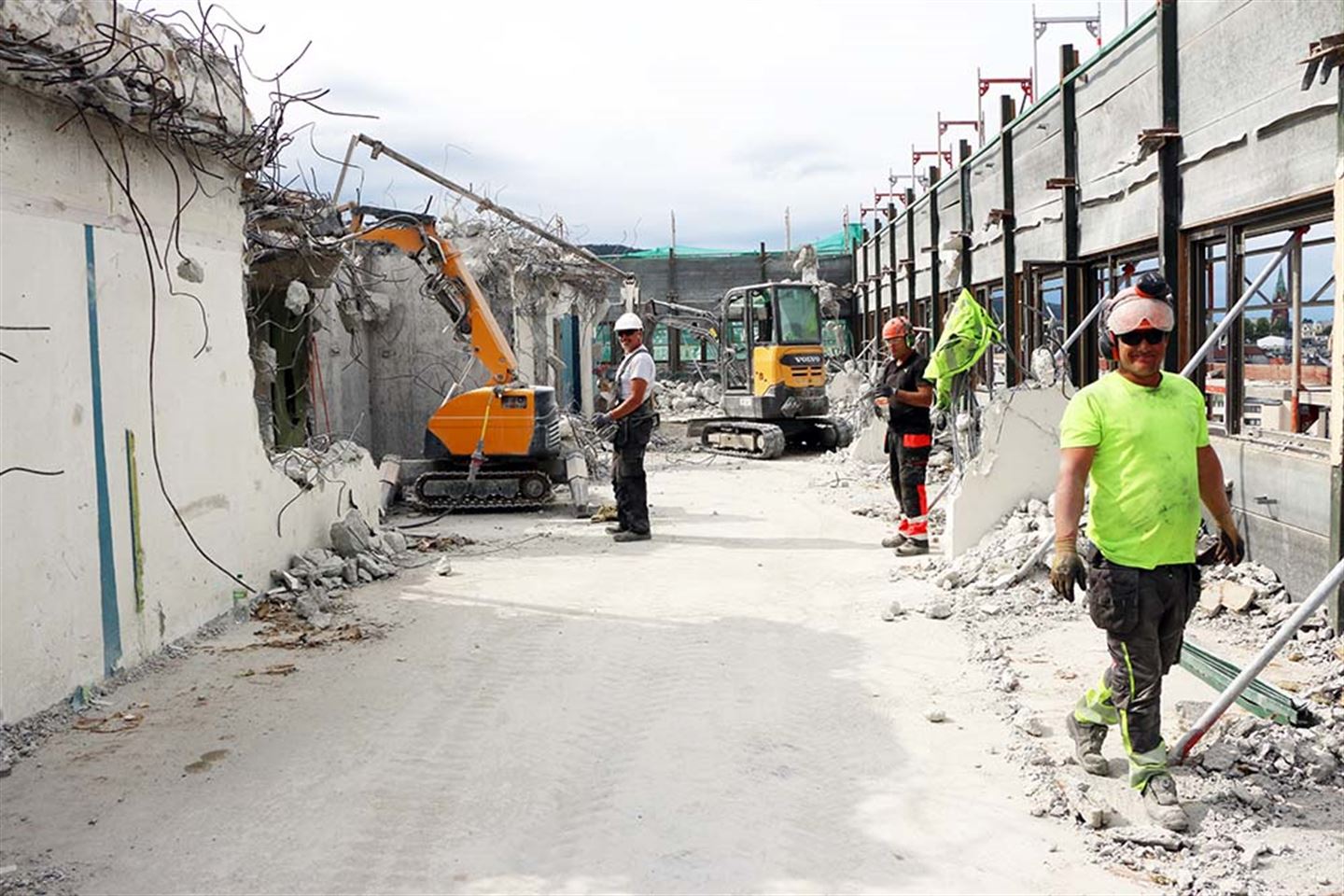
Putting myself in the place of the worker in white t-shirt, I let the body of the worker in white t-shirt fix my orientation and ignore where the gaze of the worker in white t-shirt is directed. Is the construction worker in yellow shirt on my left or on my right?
on my left

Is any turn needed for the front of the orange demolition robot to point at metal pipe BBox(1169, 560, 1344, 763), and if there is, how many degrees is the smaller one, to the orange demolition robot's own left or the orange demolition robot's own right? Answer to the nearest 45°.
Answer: approximately 90° to the orange demolition robot's own left

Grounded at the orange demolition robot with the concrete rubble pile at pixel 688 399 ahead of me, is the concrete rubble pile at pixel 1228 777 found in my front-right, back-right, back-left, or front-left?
back-right

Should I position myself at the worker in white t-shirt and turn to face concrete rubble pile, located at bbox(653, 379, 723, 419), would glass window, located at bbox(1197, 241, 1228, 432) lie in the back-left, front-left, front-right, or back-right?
back-right

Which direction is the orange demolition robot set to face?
to the viewer's left

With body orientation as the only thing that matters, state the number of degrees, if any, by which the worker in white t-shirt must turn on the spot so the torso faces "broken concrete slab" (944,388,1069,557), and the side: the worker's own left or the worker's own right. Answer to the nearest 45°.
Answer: approximately 135° to the worker's own left

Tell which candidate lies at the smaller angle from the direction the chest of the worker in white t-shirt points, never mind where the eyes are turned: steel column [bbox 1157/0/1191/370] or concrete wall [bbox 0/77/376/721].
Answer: the concrete wall
